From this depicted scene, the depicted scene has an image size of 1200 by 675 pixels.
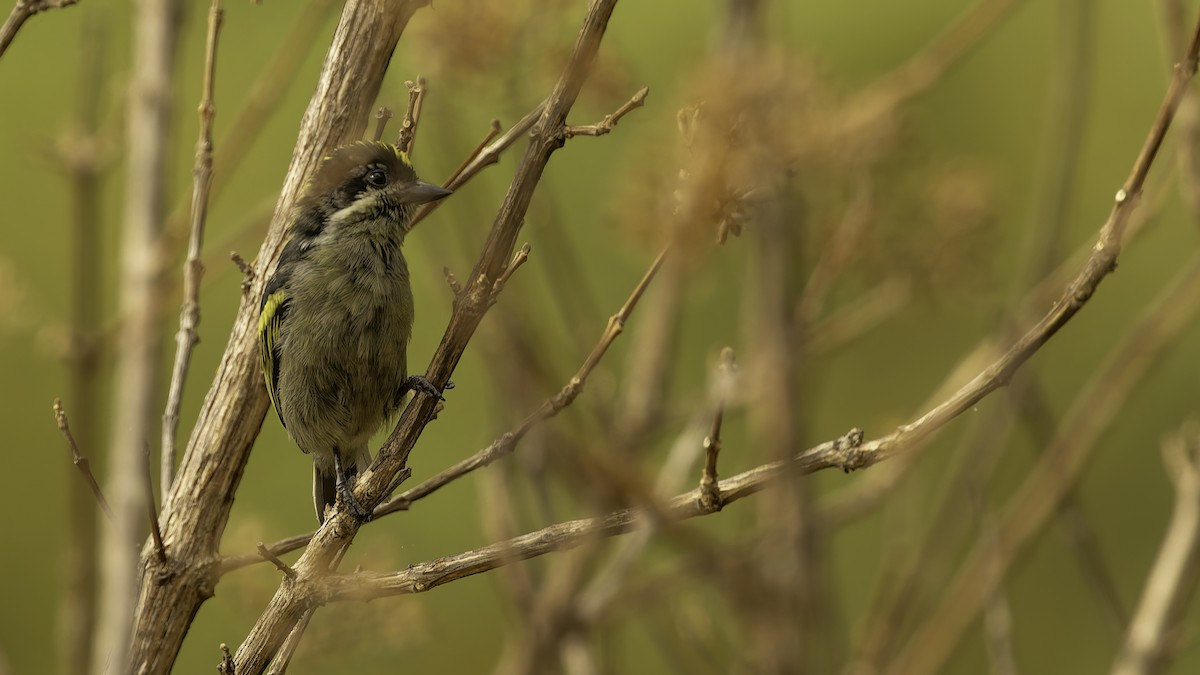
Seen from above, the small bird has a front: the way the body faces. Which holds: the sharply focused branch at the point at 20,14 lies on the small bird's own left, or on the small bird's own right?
on the small bird's own right

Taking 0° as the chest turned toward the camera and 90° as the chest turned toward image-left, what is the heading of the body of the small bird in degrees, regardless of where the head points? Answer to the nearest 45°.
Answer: approximately 315°

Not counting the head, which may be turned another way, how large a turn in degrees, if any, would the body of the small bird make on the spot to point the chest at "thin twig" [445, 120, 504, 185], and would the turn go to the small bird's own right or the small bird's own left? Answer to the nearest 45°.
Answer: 0° — it already faces it

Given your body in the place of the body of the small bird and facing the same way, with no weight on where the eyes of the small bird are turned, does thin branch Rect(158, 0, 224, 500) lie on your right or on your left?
on your right
